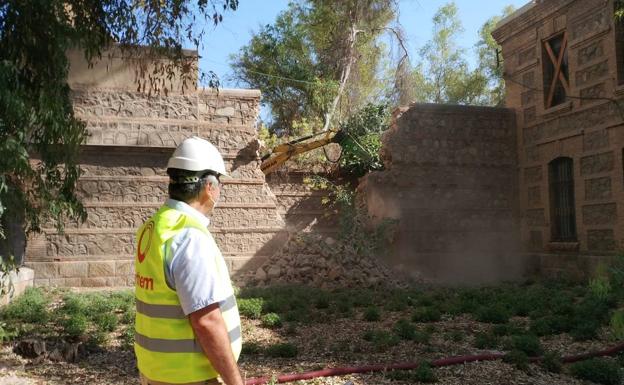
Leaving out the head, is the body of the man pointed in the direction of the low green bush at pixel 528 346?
yes

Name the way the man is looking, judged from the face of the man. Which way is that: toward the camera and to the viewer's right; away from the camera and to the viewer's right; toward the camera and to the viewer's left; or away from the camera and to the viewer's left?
away from the camera and to the viewer's right

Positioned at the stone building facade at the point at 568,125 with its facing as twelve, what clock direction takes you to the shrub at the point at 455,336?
The shrub is roughly at 11 o'clock from the stone building facade.

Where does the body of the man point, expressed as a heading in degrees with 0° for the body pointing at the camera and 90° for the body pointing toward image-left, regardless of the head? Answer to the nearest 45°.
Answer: approximately 225°

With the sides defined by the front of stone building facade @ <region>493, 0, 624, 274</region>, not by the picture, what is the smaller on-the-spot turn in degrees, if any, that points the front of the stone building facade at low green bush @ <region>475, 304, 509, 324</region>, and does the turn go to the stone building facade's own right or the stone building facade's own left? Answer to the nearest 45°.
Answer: approximately 45° to the stone building facade's own left

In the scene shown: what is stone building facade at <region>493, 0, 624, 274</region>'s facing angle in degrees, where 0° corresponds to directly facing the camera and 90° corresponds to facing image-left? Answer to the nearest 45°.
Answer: approximately 45°
